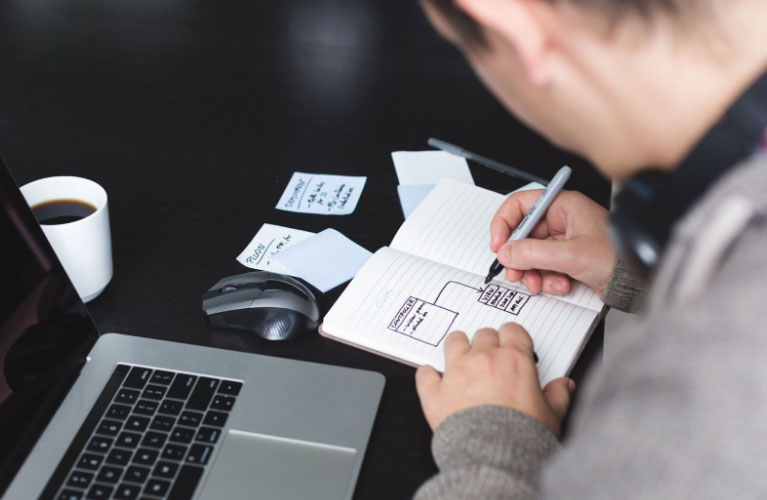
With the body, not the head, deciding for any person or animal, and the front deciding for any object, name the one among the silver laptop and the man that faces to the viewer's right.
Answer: the silver laptop

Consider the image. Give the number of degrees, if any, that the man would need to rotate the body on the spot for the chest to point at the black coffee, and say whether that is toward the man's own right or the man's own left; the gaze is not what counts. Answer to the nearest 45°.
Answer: approximately 45° to the man's own left

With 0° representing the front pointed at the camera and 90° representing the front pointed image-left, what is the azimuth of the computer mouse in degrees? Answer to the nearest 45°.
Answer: approximately 90°

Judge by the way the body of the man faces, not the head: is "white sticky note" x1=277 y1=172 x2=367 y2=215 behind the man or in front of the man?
in front

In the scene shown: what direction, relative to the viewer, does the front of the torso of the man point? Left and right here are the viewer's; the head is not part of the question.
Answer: facing away from the viewer and to the left of the viewer

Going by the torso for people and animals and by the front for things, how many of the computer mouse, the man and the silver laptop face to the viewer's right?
1

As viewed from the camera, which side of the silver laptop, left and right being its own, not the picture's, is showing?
right

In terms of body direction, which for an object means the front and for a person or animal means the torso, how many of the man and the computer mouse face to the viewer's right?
0

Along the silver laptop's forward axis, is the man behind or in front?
in front

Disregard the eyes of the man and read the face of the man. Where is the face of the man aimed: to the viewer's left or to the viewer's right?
to the viewer's left
